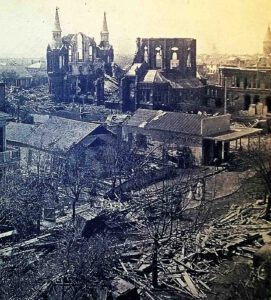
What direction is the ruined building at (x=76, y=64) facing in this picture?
toward the camera

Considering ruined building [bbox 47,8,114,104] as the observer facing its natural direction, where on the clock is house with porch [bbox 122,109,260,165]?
The house with porch is roughly at 10 o'clock from the ruined building.

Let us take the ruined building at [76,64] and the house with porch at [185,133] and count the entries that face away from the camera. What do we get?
0

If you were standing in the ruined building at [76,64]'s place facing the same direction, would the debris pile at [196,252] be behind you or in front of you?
in front

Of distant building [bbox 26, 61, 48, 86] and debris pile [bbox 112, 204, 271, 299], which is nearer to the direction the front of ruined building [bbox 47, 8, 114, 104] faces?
the debris pile

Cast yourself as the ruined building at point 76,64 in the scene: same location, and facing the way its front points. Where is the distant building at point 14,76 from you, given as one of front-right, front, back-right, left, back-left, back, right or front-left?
right

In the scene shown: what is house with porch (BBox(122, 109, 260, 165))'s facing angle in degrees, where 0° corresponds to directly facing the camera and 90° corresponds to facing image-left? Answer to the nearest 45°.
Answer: approximately 315°

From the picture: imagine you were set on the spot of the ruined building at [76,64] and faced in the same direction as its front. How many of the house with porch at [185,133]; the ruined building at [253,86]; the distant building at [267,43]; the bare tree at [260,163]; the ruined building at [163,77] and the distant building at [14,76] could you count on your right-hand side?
1

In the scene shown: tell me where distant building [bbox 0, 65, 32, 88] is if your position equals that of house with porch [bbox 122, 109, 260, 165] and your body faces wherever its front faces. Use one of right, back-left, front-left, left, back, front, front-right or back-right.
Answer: back-right

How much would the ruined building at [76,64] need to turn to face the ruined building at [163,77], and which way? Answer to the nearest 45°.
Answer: approximately 90° to its left

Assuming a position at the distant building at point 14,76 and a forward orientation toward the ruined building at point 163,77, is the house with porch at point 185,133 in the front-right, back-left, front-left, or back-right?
front-right

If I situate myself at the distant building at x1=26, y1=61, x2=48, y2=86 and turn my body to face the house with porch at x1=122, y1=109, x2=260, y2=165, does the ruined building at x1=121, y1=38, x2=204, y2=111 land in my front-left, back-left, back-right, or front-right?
front-left
